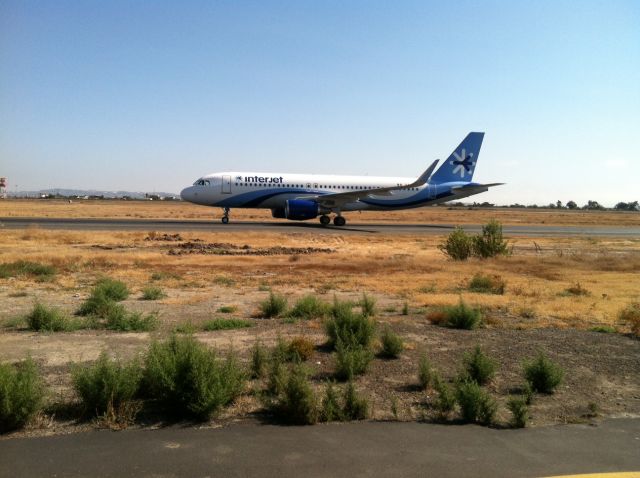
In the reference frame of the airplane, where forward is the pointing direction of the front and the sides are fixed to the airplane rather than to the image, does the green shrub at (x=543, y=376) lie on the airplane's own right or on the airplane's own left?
on the airplane's own left

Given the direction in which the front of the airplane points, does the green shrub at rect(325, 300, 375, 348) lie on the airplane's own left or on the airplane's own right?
on the airplane's own left

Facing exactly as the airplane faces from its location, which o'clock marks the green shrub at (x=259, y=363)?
The green shrub is roughly at 9 o'clock from the airplane.

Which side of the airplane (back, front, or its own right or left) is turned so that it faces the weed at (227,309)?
left

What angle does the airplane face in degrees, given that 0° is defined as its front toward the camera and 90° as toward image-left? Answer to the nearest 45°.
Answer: approximately 90°

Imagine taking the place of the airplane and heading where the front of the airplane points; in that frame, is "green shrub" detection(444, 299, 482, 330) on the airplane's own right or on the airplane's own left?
on the airplane's own left

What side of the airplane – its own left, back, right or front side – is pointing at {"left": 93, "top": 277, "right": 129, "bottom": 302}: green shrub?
left

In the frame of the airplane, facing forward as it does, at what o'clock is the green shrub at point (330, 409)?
The green shrub is roughly at 9 o'clock from the airplane.

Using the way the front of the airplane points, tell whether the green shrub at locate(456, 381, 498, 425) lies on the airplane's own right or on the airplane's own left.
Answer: on the airplane's own left

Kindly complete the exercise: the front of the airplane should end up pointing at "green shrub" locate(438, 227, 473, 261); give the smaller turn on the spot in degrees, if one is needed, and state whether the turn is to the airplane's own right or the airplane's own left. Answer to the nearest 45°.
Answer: approximately 90° to the airplane's own left

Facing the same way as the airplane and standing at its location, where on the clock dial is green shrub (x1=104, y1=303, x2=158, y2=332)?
The green shrub is roughly at 9 o'clock from the airplane.

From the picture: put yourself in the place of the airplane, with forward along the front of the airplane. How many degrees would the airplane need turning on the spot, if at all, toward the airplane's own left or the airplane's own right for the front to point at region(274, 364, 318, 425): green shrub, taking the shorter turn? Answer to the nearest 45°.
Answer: approximately 90° to the airplane's own left

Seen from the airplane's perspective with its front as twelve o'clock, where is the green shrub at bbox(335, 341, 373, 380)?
The green shrub is roughly at 9 o'clock from the airplane.
